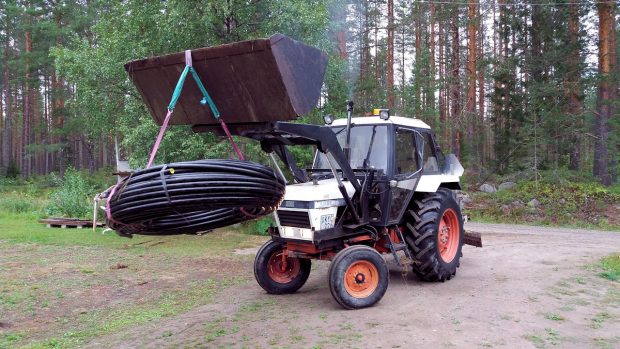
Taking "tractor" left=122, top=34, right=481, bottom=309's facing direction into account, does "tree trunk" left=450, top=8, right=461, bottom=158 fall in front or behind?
behind

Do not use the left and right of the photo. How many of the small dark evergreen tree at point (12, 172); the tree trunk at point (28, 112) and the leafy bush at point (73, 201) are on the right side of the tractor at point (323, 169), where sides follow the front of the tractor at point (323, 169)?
3

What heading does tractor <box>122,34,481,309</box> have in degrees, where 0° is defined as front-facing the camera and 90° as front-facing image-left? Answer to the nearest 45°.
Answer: approximately 45°

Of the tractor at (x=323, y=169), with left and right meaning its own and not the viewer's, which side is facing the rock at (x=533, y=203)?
back

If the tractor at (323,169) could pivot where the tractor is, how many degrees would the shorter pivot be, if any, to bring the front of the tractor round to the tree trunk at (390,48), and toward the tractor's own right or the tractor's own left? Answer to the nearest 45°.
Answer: approximately 135° to the tractor's own right

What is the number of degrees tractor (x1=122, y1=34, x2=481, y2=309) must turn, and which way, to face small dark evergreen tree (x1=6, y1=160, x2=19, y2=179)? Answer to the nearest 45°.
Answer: approximately 90° to its right

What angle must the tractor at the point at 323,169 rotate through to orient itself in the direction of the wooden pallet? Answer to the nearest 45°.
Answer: approximately 90° to its right

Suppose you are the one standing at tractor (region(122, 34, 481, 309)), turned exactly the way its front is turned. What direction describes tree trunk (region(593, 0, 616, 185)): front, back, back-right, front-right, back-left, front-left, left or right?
back

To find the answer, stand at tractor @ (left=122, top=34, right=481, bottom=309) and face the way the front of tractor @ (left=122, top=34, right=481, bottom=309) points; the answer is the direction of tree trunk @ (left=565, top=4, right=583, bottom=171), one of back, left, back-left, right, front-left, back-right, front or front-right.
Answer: back
